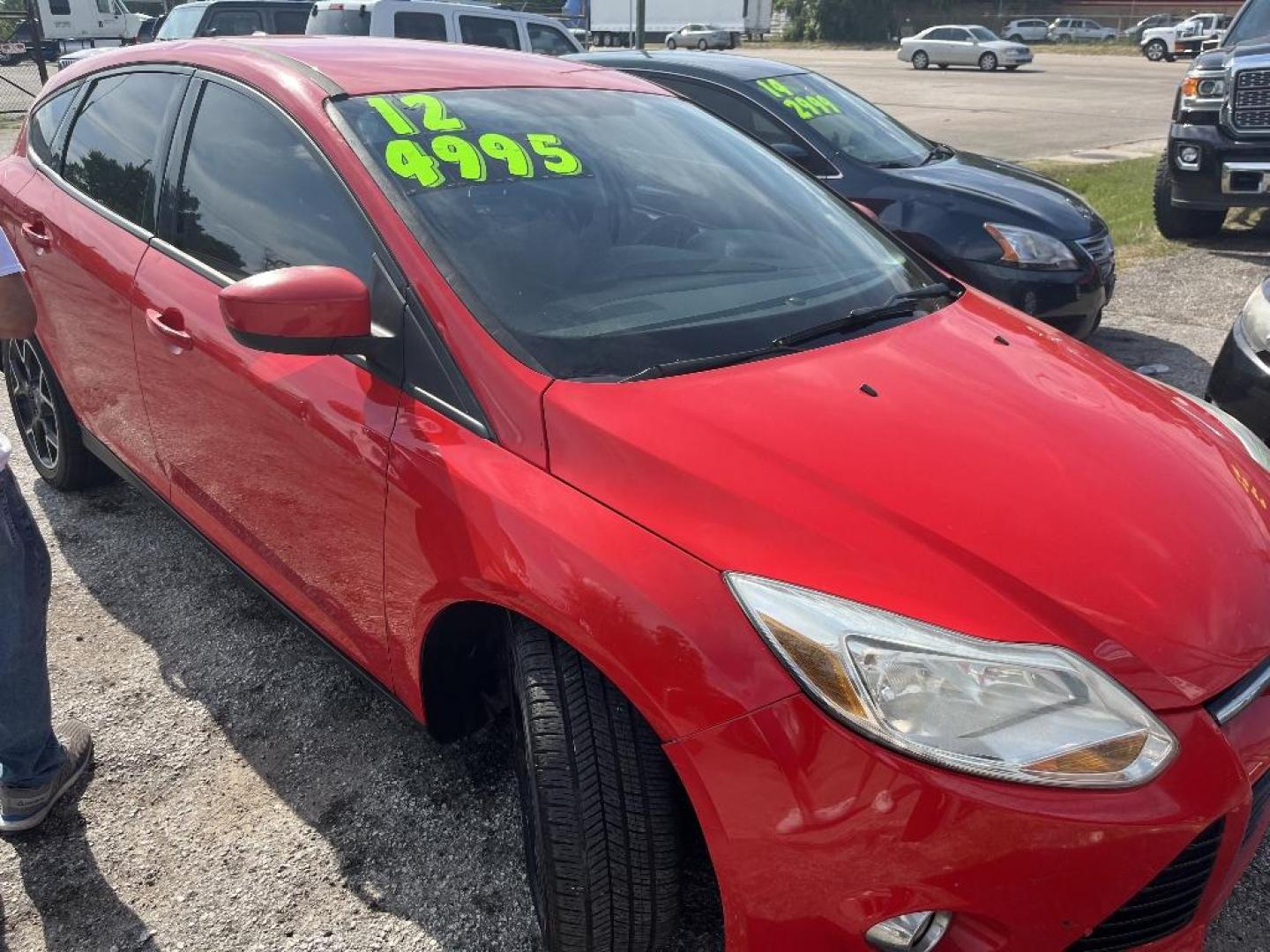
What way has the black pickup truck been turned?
toward the camera

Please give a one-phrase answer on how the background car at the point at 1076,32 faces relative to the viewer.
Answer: facing to the right of the viewer

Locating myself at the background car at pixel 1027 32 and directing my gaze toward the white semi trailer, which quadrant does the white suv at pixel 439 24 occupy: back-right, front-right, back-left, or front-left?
front-left

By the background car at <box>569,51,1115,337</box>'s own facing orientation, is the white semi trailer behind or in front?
behind

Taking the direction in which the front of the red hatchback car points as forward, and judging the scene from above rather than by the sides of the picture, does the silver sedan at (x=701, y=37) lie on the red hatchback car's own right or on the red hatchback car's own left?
on the red hatchback car's own left

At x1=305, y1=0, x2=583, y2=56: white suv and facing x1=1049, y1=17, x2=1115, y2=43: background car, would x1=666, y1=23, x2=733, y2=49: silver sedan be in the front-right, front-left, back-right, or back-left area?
front-left

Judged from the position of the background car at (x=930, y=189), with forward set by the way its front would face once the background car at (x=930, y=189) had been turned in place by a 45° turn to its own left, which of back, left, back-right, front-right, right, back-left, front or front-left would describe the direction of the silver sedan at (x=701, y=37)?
left

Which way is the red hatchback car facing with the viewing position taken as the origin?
facing the viewer and to the right of the viewer

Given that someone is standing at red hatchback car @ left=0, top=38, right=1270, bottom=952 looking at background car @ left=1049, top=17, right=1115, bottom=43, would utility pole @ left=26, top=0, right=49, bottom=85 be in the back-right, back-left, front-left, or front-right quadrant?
front-left

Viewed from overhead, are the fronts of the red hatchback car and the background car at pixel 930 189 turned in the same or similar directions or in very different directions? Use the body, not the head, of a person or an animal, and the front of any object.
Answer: same or similar directions

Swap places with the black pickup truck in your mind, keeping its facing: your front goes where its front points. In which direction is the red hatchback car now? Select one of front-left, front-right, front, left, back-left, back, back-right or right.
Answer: front

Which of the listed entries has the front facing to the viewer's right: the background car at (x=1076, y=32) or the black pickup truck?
the background car

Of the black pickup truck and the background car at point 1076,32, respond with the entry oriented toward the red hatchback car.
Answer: the black pickup truck

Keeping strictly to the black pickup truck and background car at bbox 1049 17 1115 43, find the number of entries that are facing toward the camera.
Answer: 1
